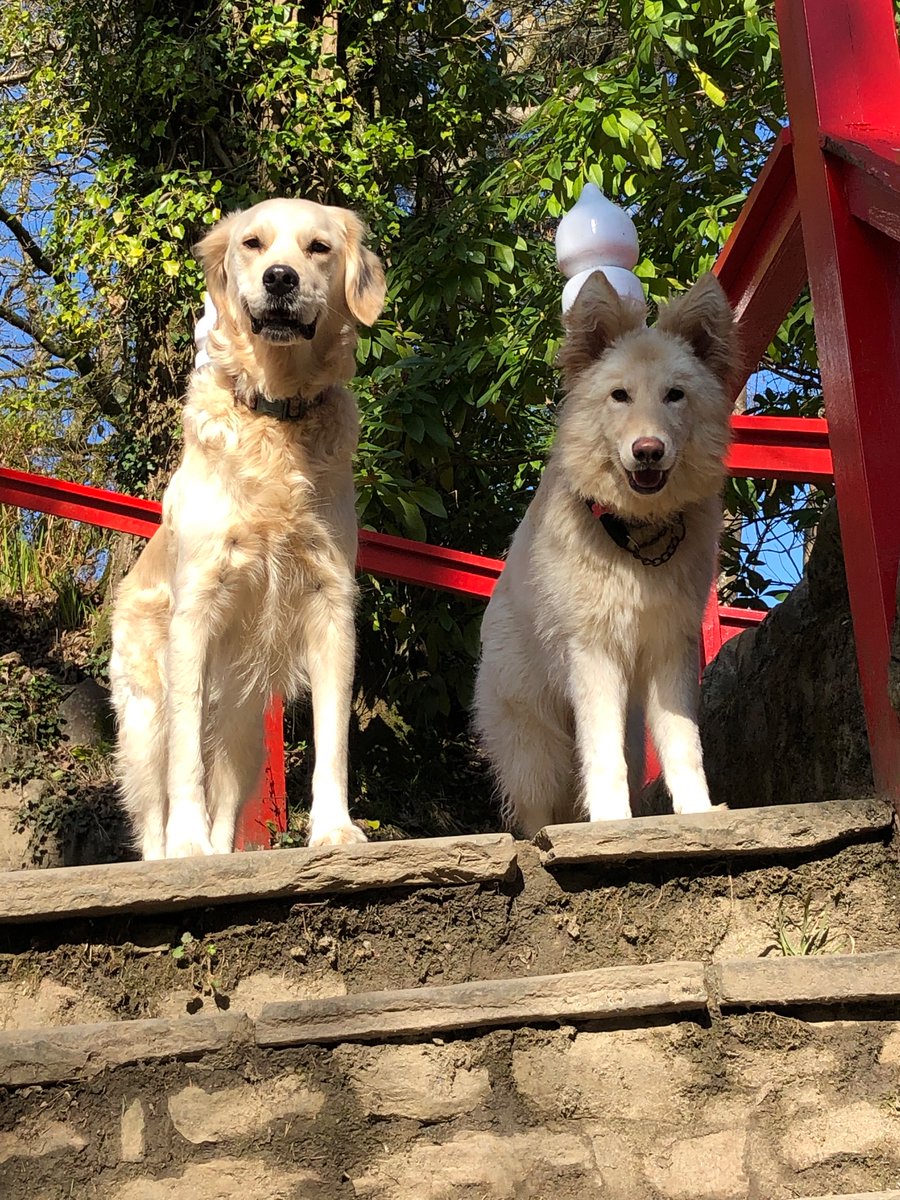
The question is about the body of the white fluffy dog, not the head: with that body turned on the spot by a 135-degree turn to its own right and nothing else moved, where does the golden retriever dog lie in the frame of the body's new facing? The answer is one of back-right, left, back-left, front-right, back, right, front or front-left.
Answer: front

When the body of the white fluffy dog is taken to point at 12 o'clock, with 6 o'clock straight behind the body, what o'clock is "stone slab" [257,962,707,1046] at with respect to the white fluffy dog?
The stone slab is roughly at 2 o'clock from the white fluffy dog.

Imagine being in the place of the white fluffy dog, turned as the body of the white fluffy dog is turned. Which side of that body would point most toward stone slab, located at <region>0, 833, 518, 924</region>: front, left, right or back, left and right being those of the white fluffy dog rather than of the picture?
right

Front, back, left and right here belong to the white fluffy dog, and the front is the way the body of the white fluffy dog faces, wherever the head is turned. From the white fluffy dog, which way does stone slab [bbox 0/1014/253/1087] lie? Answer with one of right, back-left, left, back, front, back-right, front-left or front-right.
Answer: right

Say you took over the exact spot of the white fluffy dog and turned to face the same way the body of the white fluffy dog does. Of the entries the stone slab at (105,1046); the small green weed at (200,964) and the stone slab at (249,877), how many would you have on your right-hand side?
3
